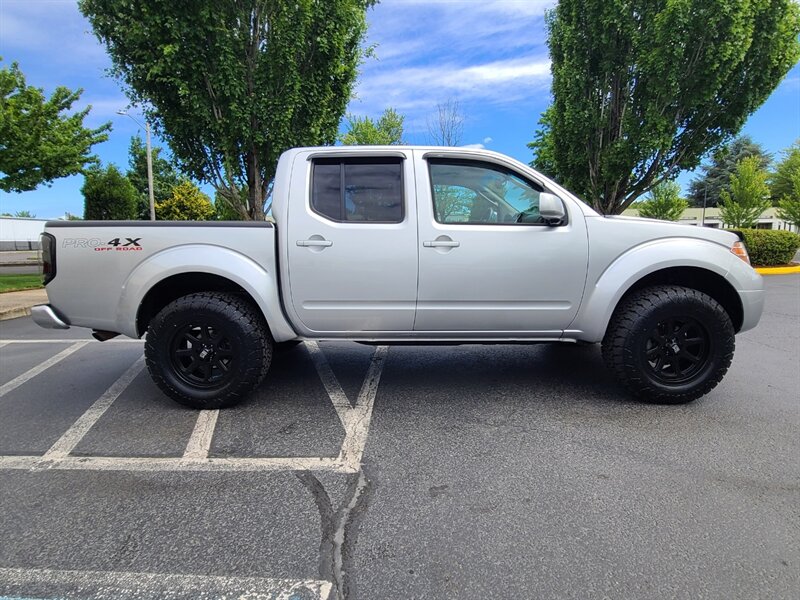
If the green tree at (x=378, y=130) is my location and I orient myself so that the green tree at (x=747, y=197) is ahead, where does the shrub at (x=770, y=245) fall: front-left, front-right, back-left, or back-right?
front-right

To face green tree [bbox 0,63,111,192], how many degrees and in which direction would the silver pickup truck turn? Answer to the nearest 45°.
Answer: approximately 135° to its left

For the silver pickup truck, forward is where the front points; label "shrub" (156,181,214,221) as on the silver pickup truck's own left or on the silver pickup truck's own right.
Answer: on the silver pickup truck's own left

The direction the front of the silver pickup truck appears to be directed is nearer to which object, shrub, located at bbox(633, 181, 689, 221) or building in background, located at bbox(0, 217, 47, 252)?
the shrub

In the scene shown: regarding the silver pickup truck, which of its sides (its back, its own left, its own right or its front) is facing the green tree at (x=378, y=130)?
left

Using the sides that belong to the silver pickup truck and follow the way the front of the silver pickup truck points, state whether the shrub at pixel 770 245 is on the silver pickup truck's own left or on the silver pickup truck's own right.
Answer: on the silver pickup truck's own left

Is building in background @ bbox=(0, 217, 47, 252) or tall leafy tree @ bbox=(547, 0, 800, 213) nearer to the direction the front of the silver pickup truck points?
the tall leafy tree

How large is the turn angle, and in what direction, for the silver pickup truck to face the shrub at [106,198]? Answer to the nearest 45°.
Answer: approximately 135° to its left

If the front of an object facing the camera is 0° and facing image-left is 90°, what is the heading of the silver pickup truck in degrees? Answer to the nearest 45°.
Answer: approximately 270°

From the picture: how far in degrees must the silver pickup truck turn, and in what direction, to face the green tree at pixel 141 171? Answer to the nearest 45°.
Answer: approximately 135° to its left

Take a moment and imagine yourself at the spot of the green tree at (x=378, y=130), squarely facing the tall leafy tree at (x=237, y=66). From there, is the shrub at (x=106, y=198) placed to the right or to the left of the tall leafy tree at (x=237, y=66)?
right

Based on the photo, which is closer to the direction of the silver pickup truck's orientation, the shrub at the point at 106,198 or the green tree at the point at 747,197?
the green tree

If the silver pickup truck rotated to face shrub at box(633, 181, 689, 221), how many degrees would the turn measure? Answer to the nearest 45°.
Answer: approximately 45° to its left

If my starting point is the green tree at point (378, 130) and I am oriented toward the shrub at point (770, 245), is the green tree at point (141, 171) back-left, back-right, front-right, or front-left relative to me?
back-right

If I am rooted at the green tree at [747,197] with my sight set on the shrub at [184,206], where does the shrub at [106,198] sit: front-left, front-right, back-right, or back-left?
front-left
